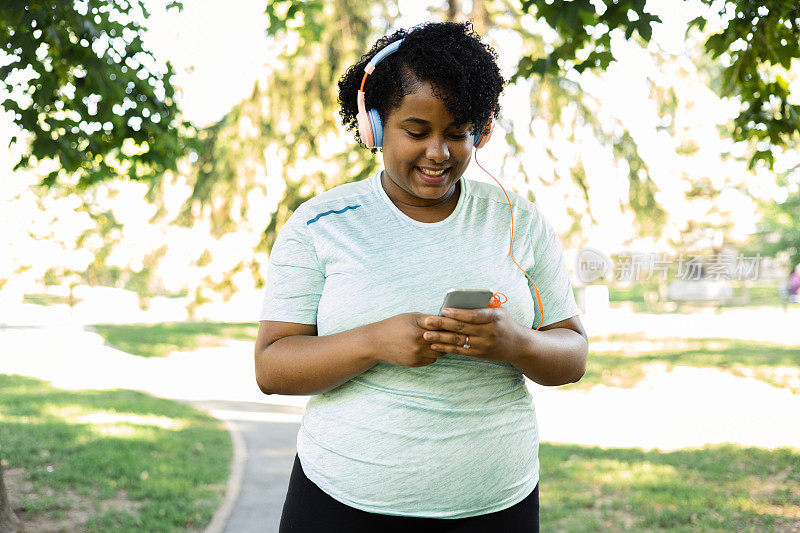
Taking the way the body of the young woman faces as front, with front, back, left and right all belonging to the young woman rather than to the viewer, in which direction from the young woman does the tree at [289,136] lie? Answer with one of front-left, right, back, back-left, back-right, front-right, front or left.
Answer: back

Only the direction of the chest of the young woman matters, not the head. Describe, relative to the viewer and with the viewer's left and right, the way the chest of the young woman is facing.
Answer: facing the viewer

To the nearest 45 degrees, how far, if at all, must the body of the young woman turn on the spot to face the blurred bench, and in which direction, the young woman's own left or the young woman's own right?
approximately 180°

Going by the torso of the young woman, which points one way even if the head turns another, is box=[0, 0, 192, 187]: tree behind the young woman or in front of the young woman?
behind
